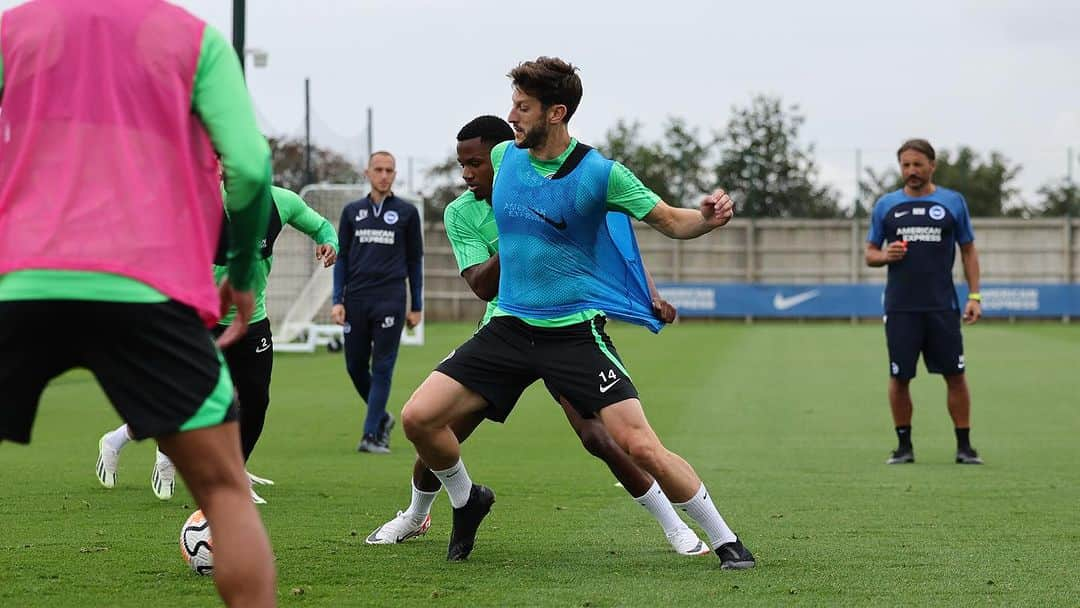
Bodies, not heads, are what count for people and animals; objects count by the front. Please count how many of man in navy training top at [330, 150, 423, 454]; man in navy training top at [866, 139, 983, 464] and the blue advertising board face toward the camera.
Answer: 3

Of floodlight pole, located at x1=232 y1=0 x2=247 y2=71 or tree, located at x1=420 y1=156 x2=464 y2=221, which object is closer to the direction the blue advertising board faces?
the floodlight pole

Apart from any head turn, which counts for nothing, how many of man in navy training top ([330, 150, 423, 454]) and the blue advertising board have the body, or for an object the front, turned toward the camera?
2

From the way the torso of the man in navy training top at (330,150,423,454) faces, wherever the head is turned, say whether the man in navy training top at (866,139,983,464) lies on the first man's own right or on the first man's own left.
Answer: on the first man's own left

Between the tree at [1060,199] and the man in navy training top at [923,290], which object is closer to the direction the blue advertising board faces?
the man in navy training top

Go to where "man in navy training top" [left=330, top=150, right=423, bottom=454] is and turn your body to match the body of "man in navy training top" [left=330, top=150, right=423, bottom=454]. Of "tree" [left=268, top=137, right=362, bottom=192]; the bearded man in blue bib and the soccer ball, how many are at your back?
1

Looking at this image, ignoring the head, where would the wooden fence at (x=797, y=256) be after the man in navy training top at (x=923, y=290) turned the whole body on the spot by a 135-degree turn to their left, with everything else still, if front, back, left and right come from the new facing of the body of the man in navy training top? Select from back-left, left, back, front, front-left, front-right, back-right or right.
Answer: front-left

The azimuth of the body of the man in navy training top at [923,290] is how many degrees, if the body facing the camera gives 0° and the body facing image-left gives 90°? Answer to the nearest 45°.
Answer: approximately 0°

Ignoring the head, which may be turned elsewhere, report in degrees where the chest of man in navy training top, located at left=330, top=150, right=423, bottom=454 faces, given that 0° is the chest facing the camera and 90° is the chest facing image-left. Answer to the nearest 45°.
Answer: approximately 0°

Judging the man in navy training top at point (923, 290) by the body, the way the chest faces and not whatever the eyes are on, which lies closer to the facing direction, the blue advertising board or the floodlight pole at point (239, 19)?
the floodlight pole

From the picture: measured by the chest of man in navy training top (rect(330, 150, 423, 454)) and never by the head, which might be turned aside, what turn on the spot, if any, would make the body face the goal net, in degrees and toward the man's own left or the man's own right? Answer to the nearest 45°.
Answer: approximately 180°

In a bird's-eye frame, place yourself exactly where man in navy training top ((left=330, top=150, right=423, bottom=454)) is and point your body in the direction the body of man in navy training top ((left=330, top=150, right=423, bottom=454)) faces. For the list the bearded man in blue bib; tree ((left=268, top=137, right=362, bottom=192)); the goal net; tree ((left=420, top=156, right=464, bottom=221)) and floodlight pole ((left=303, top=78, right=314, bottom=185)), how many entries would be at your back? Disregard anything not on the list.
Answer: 4

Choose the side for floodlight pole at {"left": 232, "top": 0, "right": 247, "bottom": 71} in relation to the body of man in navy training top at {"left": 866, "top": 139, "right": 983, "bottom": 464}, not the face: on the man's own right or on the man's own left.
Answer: on the man's own right
